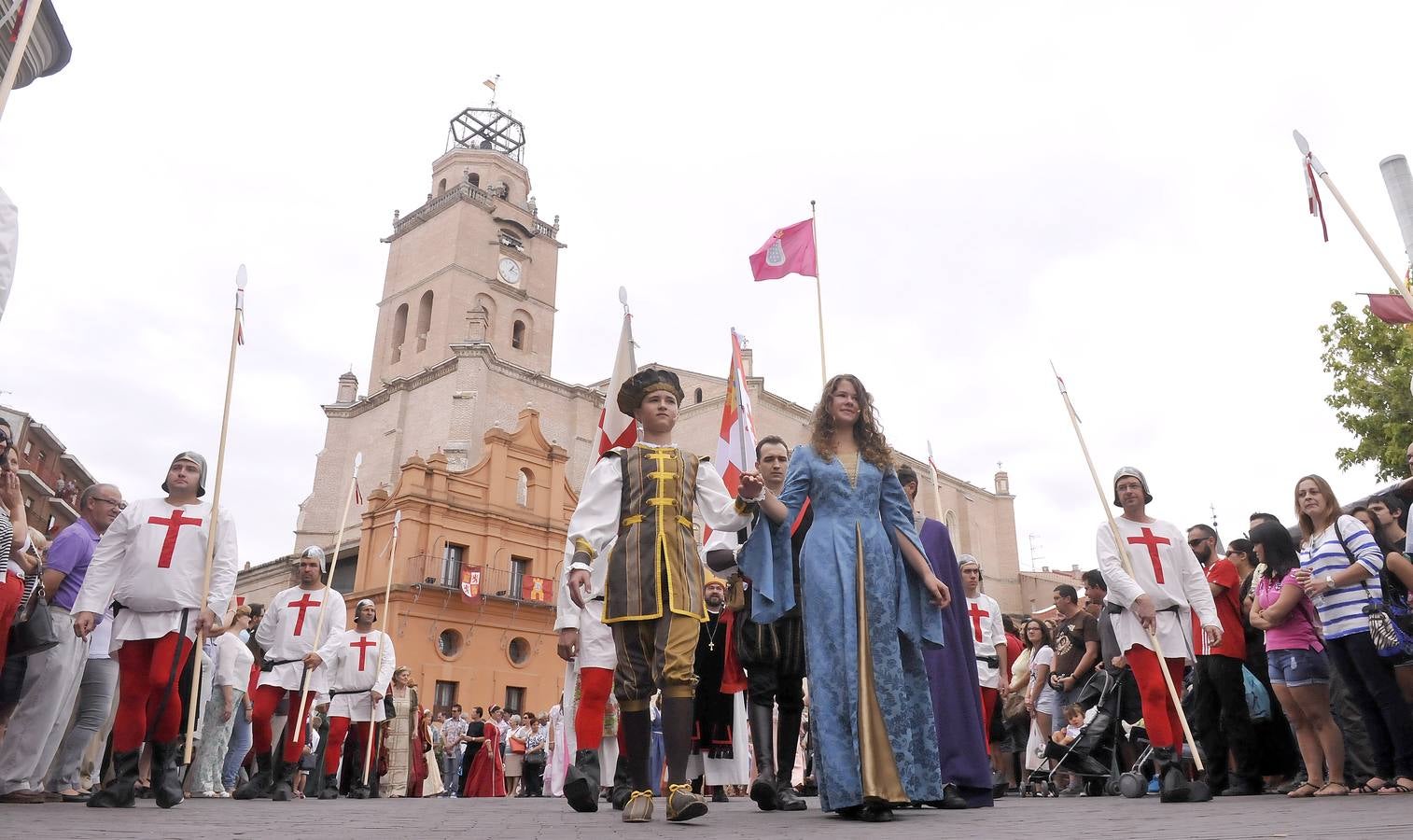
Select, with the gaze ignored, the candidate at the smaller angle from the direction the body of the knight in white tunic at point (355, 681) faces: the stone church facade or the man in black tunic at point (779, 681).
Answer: the man in black tunic

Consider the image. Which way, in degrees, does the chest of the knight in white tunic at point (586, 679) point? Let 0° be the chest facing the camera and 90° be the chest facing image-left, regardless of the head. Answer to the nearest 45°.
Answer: approximately 0°

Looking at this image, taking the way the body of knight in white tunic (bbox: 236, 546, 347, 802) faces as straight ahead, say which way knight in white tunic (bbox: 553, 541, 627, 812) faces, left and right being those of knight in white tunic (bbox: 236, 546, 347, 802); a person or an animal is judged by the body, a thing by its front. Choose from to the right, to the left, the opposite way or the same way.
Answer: the same way

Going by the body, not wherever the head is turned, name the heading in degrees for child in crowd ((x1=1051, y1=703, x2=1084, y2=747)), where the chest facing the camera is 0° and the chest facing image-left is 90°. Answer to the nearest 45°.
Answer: approximately 45°

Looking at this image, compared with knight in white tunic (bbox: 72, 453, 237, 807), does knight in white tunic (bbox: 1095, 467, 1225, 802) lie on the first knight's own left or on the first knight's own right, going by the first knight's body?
on the first knight's own left

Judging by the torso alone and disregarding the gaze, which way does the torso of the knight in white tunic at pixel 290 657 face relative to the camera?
toward the camera

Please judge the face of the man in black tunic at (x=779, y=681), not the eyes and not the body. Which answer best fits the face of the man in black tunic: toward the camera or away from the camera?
toward the camera

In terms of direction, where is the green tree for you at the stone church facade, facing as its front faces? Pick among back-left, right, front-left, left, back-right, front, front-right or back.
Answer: front

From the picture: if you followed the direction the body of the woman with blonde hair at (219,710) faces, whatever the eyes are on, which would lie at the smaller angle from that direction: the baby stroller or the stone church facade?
the baby stroller

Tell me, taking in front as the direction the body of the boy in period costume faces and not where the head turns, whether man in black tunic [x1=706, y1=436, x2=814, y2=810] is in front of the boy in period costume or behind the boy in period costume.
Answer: behind

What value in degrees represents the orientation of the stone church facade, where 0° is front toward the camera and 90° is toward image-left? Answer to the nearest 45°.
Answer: approximately 315°

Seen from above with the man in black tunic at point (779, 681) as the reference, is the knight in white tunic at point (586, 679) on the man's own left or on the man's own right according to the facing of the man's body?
on the man's own right

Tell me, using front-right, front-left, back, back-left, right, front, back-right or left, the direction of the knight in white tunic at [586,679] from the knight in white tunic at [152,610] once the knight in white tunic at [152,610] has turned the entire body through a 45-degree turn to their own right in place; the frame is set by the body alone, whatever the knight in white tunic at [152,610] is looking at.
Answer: left

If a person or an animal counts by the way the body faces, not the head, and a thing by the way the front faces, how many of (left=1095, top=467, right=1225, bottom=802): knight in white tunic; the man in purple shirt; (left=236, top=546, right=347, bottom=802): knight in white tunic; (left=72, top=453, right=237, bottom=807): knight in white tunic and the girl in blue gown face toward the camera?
4

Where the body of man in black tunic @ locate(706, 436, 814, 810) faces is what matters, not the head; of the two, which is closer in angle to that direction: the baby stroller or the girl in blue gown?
the girl in blue gown

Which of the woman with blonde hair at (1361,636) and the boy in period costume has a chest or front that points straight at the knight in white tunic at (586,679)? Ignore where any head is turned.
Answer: the woman with blonde hair
